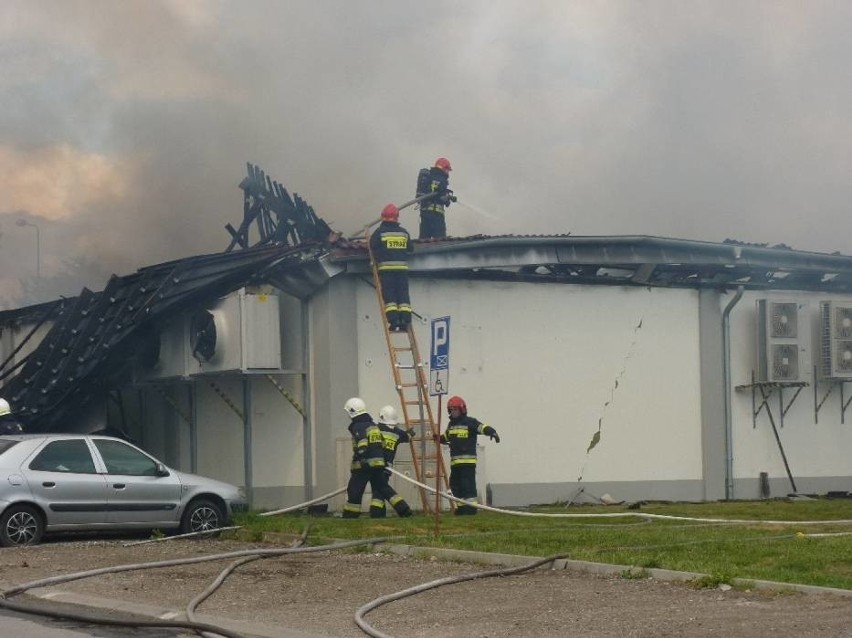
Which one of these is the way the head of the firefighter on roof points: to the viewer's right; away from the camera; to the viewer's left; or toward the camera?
to the viewer's right

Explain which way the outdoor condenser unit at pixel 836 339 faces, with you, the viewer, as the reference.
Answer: facing the viewer and to the right of the viewer

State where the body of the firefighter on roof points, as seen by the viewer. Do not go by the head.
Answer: to the viewer's right

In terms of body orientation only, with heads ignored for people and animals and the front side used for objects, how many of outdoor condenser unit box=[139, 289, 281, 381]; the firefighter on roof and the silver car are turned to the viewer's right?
2

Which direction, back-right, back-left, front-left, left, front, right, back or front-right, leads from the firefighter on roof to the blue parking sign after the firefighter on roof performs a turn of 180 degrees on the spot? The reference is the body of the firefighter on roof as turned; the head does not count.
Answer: left

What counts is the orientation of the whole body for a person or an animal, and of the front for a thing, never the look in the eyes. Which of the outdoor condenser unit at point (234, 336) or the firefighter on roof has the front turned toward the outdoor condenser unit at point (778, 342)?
the firefighter on roof

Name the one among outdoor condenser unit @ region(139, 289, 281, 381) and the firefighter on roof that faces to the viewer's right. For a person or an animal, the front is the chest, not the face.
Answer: the firefighter on roof

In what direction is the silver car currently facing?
to the viewer's right

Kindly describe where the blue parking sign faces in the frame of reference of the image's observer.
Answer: facing the viewer and to the left of the viewer

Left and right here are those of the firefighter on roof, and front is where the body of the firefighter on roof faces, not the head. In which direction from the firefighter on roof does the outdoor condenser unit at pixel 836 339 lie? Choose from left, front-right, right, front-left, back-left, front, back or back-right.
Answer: front

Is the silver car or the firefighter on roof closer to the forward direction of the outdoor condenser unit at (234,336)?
the silver car

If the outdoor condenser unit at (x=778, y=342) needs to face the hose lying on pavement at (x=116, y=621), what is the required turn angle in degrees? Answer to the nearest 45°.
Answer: approximately 45° to its right

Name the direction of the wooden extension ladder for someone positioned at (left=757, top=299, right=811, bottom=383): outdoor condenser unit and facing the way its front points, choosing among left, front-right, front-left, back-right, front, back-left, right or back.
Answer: right

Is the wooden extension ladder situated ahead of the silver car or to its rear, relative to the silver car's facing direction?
ahead

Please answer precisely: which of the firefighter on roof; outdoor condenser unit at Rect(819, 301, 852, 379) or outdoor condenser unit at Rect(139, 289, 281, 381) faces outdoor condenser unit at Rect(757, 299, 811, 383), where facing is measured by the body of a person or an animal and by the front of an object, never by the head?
the firefighter on roof
